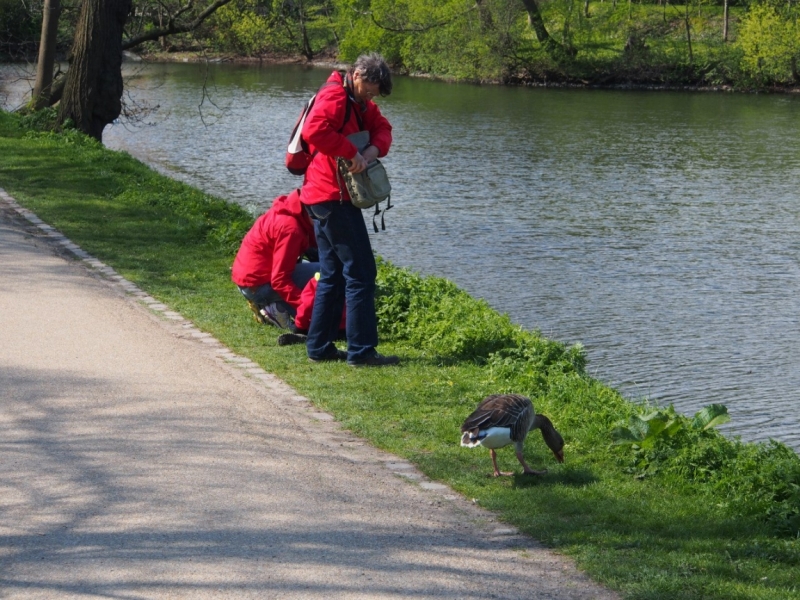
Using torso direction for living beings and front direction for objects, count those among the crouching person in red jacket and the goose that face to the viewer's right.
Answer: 2

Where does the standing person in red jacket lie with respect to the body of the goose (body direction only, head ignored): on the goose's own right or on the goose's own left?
on the goose's own left

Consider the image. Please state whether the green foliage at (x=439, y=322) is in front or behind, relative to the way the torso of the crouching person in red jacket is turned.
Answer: in front

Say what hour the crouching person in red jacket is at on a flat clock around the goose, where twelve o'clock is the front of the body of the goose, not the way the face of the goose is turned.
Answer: The crouching person in red jacket is roughly at 8 o'clock from the goose.

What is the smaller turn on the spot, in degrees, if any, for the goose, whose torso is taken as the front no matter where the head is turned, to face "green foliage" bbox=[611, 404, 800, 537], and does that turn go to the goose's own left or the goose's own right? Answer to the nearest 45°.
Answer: approximately 45° to the goose's own left

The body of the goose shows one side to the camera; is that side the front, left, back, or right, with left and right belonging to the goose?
right

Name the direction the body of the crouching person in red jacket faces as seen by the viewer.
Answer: to the viewer's right

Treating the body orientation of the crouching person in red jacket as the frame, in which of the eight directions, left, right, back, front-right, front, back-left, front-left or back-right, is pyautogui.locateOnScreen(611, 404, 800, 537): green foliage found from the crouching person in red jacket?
front-right

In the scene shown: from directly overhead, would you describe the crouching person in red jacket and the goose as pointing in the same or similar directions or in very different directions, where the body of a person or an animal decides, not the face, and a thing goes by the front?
same or similar directions

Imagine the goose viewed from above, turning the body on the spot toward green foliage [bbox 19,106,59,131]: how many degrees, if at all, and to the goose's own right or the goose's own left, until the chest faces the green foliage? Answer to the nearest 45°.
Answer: approximately 135° to the goose's own left
